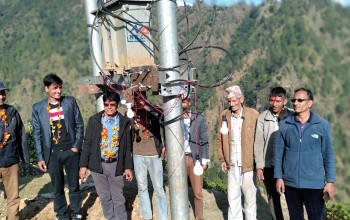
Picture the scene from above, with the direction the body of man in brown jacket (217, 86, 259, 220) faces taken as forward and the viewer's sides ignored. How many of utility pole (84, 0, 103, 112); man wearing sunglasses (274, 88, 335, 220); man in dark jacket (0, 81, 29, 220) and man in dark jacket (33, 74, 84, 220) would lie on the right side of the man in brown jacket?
3

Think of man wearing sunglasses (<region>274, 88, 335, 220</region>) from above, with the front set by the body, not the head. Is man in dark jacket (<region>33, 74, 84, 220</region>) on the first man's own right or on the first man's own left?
on the first man's own right

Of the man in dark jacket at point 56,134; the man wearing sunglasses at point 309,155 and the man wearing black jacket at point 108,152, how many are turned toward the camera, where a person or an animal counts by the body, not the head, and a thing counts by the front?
3

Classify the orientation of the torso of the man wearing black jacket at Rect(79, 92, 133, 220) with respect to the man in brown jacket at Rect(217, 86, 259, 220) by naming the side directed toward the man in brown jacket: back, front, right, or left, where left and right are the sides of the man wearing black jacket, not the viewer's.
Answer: left

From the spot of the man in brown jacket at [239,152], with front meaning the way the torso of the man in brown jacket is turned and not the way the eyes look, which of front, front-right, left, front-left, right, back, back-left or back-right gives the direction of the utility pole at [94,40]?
right

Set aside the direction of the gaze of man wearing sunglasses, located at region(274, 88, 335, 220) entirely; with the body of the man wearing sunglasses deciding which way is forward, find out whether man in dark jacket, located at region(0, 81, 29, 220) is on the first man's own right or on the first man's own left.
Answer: on the first man's own right

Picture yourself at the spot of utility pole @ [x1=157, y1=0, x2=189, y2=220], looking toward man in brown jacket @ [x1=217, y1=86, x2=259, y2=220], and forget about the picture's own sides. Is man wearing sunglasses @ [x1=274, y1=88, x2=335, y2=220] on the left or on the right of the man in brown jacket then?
right

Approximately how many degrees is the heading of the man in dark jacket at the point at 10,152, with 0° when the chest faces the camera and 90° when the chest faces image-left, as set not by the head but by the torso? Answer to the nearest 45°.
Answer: approximately 0°

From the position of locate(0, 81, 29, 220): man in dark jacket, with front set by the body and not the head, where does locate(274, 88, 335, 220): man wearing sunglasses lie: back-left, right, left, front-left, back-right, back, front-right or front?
front-left
